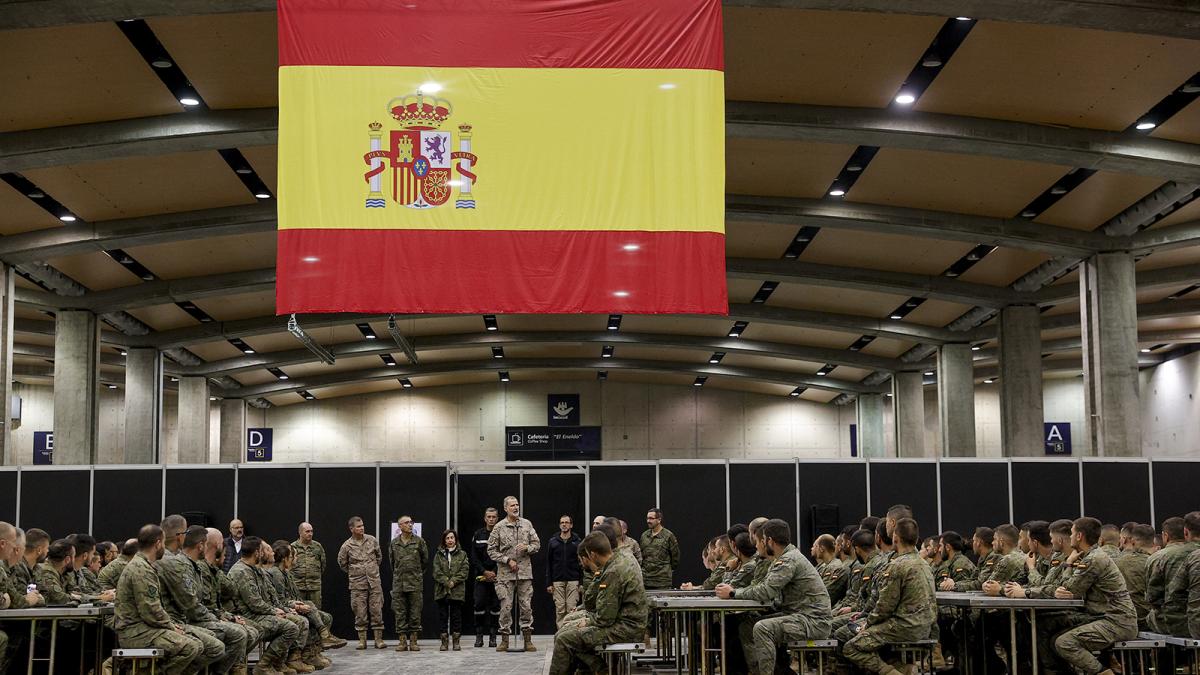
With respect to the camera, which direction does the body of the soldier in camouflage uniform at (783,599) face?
to the viewer's left

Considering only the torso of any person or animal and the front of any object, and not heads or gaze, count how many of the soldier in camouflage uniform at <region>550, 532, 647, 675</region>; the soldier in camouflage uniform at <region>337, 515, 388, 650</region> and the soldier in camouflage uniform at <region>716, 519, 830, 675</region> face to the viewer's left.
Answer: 2

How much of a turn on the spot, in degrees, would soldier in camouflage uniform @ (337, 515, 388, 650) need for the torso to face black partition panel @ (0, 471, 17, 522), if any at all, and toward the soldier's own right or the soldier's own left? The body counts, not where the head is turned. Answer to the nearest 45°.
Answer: approximately 135° to the soldier's own right

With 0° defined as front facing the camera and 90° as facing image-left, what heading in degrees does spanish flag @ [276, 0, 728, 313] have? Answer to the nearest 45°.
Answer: approximately 0°

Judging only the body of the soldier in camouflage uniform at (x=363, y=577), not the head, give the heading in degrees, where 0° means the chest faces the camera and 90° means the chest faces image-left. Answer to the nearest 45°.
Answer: approximately 0°

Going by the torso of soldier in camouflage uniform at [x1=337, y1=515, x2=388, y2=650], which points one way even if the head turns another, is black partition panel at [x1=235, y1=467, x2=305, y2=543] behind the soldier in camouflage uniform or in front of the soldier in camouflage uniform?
behind

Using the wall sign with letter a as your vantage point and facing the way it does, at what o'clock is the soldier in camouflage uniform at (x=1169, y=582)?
The soldier in camouflage uniform is roughly at 12 o'clock from the wall sign with letter a.

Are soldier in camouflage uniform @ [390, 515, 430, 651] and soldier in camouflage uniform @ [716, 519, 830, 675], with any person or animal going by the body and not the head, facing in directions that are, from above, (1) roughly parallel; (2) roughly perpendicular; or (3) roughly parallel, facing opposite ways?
roughly perpendicular

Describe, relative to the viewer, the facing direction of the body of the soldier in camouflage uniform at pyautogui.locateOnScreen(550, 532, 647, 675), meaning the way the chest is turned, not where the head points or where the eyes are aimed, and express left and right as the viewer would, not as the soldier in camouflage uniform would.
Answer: facing to the left of the viewer

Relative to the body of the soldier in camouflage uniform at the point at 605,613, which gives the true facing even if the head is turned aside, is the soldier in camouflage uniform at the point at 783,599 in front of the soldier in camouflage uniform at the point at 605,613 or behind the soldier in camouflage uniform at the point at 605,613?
behind

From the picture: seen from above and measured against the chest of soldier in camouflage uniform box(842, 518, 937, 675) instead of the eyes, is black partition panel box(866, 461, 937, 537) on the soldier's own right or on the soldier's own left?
on the soldier's own right
